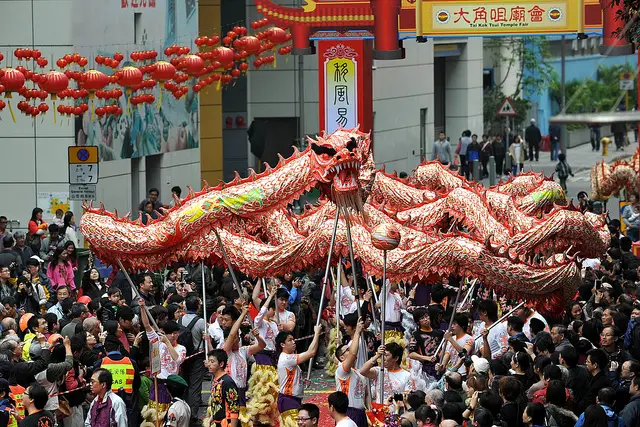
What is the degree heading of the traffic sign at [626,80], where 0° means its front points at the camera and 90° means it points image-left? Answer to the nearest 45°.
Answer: approximately 0°

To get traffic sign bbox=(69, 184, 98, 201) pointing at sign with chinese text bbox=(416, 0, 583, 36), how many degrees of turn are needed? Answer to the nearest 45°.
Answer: approximately 135° to its left
